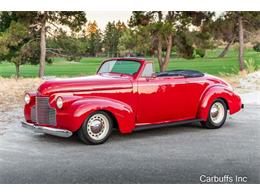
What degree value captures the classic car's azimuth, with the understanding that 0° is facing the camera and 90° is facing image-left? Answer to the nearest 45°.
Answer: approximately 45°
